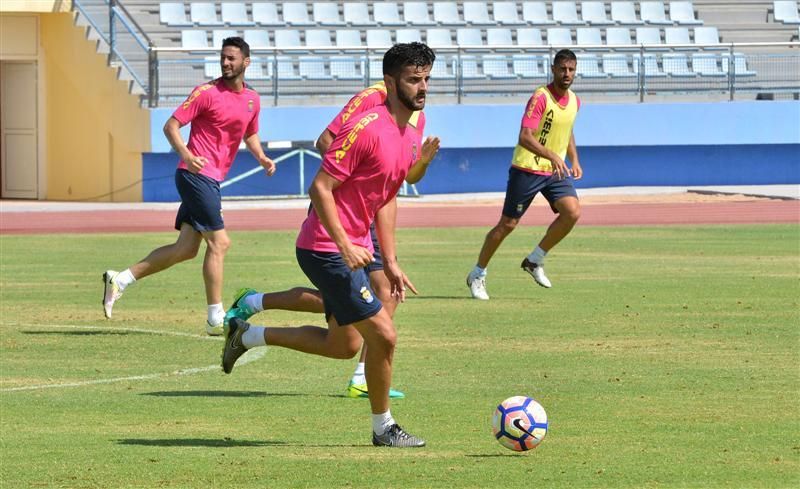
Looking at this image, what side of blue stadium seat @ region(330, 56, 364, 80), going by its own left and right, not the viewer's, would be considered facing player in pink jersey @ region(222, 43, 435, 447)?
front

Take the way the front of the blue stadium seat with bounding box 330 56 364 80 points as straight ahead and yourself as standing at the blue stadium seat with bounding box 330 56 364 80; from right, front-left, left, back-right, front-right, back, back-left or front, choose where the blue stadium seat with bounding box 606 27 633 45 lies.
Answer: back-left

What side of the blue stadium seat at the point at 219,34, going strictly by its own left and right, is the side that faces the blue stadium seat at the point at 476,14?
left

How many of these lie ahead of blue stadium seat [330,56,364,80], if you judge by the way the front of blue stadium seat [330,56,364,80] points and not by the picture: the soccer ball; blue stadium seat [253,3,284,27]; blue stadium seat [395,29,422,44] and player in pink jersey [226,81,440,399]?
2

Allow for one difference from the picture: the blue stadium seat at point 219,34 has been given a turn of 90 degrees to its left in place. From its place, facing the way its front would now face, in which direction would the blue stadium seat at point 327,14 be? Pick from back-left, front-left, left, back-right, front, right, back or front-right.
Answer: front-left

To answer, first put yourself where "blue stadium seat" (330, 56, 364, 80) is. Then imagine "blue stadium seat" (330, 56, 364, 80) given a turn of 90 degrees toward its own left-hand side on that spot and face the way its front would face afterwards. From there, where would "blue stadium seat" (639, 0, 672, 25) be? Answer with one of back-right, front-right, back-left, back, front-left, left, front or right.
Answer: front-left

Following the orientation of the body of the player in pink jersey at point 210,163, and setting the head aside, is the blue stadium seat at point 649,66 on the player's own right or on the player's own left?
on the player's own left

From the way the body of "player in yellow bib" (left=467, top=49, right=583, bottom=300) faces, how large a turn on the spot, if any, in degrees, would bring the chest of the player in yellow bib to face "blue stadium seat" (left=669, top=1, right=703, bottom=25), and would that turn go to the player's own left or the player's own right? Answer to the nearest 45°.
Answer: approximately 135° to the player's own left

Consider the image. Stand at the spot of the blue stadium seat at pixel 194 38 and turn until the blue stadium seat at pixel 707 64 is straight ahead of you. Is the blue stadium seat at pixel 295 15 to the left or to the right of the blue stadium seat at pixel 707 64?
left

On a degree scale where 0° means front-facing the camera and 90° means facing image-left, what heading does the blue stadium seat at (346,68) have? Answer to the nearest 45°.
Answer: approximately 0°

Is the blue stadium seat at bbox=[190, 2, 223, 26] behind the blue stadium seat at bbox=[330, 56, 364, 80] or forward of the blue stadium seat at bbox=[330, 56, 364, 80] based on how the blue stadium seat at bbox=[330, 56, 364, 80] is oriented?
behind

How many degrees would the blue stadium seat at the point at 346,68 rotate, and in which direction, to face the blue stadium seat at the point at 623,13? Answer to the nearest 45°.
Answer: approximately 135° to its left

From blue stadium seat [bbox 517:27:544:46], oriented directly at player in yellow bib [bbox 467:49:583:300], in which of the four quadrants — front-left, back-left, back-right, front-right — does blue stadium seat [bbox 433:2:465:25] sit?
back-right

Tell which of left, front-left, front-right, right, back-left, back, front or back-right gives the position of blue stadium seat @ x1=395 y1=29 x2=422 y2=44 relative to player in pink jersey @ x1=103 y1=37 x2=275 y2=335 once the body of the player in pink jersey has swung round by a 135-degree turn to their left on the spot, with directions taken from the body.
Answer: front

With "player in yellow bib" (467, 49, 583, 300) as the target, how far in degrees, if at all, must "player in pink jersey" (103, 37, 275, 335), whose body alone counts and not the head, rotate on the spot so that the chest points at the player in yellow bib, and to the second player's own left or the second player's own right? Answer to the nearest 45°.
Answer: approximately 90° to the second player's own left
